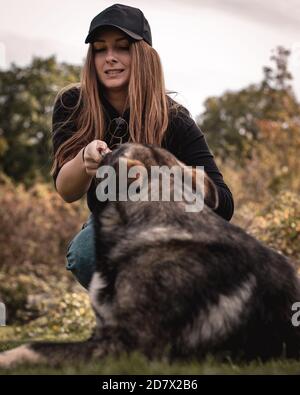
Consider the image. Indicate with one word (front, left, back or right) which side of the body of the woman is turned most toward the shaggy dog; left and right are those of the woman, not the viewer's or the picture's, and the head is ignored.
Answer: front

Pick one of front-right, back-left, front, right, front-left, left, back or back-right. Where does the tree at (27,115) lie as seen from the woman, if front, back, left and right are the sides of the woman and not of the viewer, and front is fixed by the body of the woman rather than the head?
back

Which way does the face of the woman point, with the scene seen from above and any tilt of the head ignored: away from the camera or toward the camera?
toward the camera

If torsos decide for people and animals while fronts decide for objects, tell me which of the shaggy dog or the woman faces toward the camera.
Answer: the woman

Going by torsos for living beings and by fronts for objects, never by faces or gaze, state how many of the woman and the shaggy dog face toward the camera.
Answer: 1

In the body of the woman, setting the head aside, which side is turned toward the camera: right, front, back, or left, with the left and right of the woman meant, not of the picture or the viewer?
front
